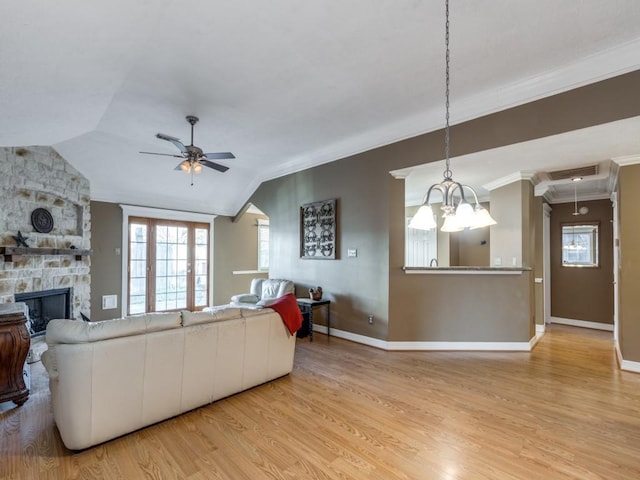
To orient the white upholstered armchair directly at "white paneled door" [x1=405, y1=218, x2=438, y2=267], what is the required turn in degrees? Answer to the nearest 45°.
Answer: approximately 135° to its left

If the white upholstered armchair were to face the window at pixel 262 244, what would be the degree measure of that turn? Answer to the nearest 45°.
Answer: approximately 135° to its right

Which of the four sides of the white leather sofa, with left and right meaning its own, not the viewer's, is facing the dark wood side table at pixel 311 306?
right

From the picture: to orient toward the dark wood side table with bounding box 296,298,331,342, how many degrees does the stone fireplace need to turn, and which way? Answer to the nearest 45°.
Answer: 0° — it already faces it

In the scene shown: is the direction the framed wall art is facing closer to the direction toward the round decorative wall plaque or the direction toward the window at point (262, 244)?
the round decorative wall plaque

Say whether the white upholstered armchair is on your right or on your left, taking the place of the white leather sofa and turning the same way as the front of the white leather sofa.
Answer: on your right

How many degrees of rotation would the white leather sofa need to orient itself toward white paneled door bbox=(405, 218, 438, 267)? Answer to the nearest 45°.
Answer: approximately 90° to its right
